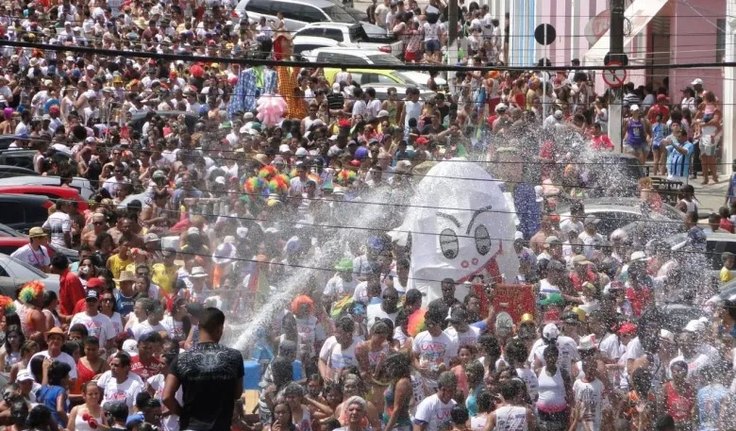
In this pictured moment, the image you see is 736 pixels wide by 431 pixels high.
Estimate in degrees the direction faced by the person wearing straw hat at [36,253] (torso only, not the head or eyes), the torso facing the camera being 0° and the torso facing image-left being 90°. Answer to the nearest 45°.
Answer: approximately 315°

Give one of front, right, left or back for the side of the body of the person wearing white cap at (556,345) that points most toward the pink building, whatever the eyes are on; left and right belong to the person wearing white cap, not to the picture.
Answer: front

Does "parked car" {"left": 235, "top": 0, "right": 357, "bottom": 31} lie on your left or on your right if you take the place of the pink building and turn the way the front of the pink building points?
on your right

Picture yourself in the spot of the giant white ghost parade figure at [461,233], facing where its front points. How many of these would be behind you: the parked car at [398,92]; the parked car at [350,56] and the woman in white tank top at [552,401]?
2
